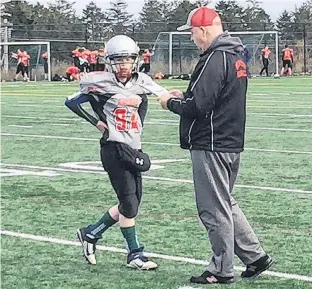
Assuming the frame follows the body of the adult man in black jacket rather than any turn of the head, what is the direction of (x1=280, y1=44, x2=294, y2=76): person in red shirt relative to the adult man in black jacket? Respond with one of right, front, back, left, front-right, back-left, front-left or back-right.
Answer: right

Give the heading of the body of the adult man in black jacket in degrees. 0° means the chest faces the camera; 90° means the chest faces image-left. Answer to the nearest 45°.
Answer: approximately 90°

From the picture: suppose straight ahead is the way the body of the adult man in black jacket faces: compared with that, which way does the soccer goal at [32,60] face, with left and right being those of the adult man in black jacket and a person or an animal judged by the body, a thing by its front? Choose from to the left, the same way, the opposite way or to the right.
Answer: to the left

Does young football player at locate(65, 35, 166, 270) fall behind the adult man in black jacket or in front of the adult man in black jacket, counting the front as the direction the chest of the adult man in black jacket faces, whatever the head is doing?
in front

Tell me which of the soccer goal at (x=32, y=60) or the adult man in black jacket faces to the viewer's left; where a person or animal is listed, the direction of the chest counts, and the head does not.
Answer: the adult man in black jacket

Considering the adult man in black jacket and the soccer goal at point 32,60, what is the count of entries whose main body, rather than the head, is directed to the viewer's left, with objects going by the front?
1

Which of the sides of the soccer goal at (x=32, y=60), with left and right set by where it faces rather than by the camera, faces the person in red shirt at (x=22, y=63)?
front

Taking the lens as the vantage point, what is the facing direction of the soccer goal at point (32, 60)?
facing the viewer

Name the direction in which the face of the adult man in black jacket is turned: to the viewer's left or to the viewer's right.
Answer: to the viewer's left

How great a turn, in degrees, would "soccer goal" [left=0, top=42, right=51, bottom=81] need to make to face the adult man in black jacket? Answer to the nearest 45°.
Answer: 0° — it already faces them

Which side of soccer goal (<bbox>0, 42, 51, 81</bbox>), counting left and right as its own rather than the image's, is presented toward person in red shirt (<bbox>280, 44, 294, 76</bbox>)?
left

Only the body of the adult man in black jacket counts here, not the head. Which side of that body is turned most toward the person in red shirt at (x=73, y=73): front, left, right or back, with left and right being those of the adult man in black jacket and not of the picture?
right
